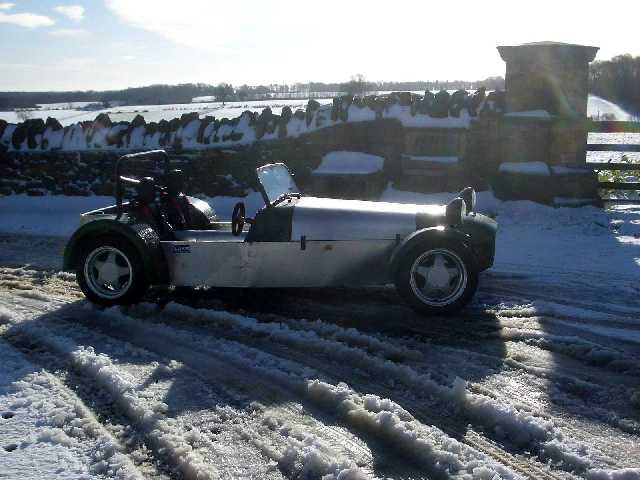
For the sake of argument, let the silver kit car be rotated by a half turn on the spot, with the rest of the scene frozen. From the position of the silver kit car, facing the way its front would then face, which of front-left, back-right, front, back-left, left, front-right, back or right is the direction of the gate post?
back-right

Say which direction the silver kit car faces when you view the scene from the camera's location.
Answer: facing to the right of the viewer

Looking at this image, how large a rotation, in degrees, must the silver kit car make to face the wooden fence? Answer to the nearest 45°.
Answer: approximately 45° to its left
